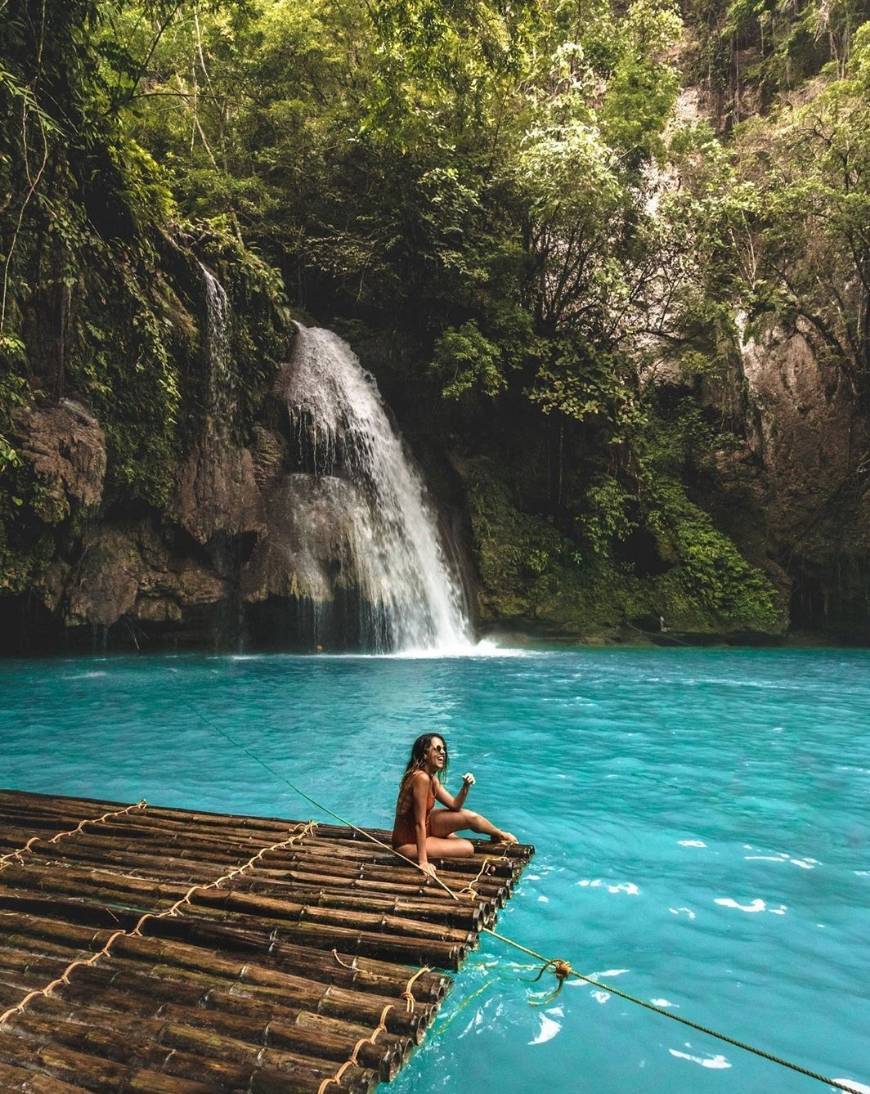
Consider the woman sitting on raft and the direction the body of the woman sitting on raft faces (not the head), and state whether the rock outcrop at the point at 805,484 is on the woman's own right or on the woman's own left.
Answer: on the woman's own left

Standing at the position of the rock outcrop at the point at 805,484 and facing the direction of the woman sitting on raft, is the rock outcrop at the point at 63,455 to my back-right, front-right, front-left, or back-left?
front-right

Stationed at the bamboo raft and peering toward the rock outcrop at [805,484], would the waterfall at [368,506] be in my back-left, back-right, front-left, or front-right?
front-left

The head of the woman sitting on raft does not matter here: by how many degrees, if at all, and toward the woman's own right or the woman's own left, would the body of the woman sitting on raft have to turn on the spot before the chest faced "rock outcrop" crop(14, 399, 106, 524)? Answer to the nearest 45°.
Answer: approximately 135° to the woman's own left

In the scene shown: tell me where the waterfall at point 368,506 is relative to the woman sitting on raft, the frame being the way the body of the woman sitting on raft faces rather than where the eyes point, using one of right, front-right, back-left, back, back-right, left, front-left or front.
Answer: left

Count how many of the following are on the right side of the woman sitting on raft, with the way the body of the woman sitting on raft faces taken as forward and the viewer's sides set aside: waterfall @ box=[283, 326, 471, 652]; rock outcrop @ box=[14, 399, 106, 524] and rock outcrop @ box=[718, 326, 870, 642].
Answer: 0

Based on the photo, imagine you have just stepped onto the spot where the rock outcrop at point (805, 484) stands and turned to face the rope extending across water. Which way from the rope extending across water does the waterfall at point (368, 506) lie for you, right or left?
right

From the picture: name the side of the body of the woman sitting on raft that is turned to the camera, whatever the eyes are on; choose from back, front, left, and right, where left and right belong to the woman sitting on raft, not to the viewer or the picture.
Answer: right
